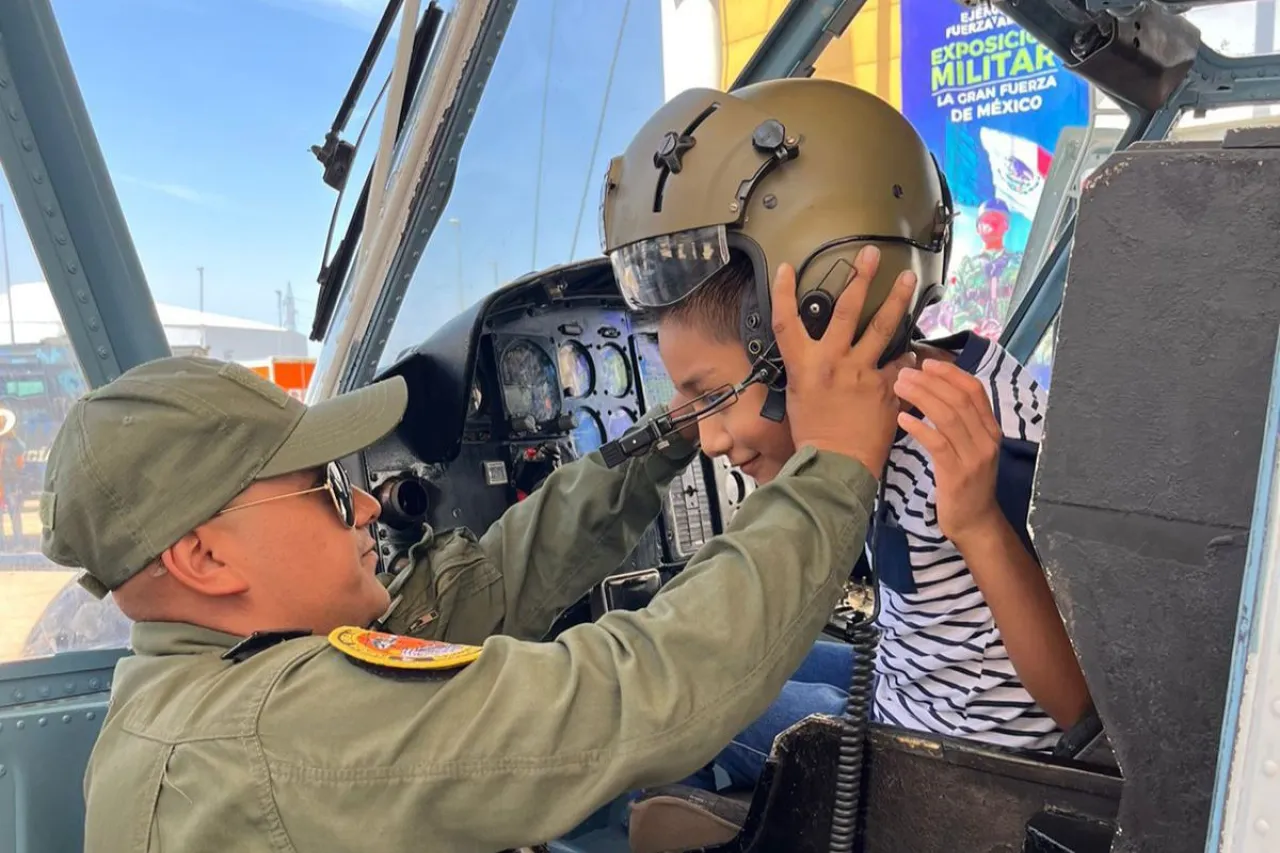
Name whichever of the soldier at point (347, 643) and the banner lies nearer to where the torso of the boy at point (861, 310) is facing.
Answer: the soldier

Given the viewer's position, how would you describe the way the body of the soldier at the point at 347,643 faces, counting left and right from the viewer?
facing to the right of the viewer

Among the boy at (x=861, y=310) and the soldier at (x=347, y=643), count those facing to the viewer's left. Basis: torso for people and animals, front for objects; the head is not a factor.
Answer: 1

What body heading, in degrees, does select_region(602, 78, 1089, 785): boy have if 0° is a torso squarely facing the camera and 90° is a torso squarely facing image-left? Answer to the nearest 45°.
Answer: approximately 90°

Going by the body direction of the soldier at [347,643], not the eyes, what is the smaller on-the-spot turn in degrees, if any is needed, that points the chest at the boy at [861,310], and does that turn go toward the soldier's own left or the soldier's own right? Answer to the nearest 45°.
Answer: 0° — they already face them

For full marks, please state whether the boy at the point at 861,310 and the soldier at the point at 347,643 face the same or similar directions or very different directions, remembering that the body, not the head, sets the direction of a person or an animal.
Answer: very different directions

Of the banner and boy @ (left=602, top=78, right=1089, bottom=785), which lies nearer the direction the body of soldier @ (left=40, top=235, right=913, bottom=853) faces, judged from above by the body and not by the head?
the boy

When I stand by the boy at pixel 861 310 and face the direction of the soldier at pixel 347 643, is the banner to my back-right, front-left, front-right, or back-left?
back-right

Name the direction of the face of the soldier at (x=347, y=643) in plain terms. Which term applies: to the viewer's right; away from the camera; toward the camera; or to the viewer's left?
to the viewer's right

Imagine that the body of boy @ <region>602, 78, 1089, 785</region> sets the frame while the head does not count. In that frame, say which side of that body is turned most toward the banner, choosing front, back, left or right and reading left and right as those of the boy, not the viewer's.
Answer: right
